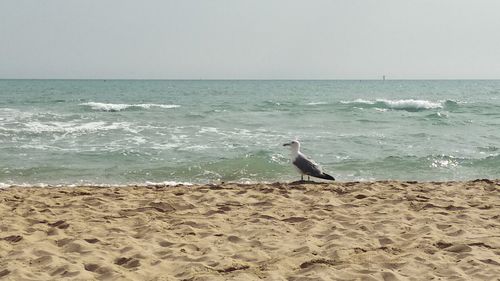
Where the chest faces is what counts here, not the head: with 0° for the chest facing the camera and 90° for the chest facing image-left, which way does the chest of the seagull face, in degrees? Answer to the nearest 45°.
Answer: approximately 90°
